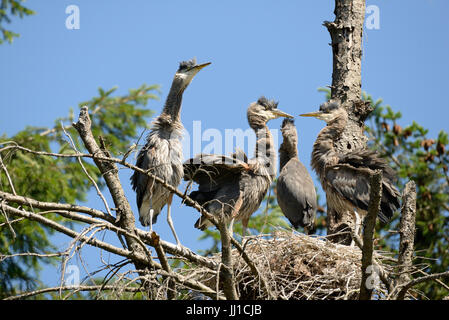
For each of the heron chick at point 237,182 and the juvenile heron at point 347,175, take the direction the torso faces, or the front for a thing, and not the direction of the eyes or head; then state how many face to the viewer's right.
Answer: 1

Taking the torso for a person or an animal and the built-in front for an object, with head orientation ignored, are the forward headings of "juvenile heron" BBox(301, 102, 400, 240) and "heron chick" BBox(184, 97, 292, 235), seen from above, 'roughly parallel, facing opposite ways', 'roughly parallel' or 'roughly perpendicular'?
roughly parallel, facing opposite ways

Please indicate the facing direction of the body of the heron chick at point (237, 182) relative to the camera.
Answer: to the viewer's right

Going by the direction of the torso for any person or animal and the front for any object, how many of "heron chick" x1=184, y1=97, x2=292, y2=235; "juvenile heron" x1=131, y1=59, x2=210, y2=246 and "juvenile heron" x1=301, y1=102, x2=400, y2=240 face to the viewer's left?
1

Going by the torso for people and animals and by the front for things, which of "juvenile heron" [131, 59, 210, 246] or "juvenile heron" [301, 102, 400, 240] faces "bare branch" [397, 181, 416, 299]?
"juvenile heron" [131, 59, 210, 246]

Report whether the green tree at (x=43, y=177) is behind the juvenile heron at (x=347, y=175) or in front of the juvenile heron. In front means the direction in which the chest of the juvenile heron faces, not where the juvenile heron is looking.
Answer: in front

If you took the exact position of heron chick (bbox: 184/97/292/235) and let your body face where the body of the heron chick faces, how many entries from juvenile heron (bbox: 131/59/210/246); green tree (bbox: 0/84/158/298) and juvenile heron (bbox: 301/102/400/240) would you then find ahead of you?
1

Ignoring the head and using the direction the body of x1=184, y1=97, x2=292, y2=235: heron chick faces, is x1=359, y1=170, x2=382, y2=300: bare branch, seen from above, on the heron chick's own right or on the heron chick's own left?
on the heron chick's own right

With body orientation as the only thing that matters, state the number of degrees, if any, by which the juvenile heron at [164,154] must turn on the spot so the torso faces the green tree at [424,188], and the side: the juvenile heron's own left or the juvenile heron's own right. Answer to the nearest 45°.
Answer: approximately 45° to the juvenile heron's own left

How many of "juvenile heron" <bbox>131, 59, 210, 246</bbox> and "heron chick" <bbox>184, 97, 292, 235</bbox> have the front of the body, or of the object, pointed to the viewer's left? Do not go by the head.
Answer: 0

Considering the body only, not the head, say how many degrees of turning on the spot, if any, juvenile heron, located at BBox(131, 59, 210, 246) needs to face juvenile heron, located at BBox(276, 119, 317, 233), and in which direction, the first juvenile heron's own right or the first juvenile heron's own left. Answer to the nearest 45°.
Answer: approximately 45° to the first juvenile heron's own left

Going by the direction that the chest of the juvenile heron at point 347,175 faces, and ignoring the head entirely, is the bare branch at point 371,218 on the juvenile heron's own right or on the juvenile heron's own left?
on the juvenile heron's own left

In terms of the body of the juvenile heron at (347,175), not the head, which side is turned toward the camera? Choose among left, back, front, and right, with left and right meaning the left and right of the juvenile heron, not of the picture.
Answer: left
